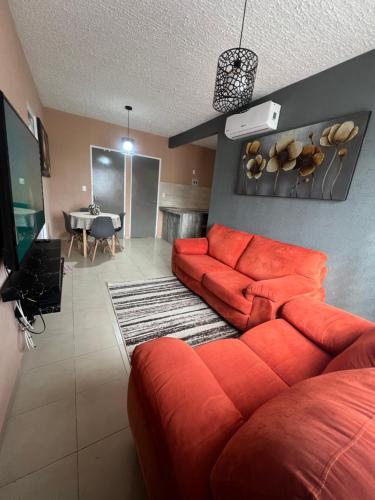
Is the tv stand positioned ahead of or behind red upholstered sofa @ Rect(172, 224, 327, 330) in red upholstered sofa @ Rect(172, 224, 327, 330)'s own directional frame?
ahead

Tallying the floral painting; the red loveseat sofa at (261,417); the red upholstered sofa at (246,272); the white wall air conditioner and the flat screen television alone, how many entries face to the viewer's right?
1

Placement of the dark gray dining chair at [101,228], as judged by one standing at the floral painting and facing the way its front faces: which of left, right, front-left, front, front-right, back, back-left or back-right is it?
front-right

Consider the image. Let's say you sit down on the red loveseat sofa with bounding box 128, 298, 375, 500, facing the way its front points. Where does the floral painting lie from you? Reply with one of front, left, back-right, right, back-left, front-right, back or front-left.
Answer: front-right

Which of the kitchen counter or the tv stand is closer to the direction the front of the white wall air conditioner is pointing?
the tv stand

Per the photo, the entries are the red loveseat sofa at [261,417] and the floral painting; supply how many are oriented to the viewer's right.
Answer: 0

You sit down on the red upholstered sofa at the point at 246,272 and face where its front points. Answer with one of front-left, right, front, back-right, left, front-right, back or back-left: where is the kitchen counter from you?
right

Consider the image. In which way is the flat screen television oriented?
to the viewer's right

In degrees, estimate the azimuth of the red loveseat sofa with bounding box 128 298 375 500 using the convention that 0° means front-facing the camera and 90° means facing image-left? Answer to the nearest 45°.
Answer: approximately 135°

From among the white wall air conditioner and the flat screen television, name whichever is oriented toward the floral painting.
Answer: the flat screen television

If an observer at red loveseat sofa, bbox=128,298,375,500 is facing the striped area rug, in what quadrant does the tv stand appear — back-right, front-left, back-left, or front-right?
front-left

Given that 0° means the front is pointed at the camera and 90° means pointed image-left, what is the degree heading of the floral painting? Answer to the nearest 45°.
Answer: approximately 45°

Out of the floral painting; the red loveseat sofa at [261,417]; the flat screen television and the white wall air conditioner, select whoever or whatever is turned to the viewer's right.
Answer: the flat screen television

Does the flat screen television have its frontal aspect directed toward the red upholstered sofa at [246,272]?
yes

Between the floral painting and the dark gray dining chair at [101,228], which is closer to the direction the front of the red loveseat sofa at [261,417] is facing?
the dark gray dining chair
